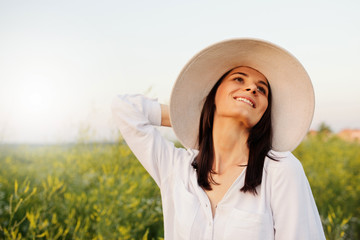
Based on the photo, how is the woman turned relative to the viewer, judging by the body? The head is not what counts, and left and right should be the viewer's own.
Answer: facing the viewer
